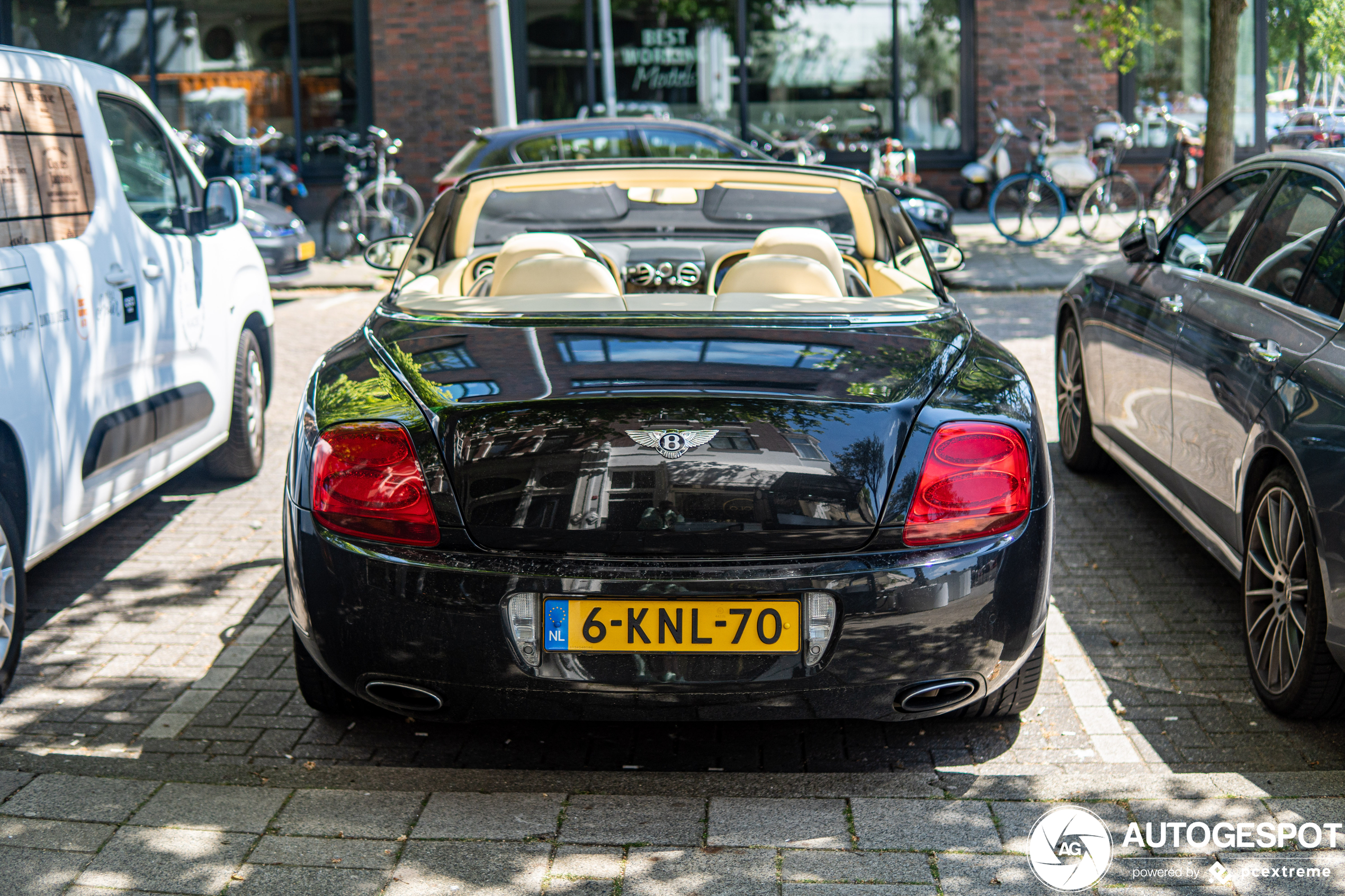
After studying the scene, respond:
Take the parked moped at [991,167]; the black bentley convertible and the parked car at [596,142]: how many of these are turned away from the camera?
1

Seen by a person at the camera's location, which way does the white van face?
facing away from the viewer and to the right of the viewer

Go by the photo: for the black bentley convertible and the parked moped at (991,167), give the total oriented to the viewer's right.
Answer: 0

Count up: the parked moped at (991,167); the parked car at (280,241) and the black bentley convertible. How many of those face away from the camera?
1

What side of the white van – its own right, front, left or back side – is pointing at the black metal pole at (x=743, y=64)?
front

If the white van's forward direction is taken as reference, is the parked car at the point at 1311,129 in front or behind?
in front

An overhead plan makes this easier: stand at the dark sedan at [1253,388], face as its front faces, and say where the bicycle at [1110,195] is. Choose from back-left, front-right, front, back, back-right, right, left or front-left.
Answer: front-right

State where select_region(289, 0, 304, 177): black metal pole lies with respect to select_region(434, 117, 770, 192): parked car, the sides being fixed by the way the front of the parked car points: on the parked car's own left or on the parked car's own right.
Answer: on the parked car's own left

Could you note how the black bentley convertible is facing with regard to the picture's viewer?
facing away from the viewer

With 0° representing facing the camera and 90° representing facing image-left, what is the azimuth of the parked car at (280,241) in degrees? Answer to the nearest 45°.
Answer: approximately 315°

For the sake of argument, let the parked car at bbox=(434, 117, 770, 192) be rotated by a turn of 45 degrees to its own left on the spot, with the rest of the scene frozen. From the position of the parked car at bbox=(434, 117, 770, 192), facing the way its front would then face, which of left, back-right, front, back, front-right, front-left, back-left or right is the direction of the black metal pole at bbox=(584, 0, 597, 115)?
front-left

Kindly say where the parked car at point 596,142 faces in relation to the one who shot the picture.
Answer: facing to the right of the viewer
